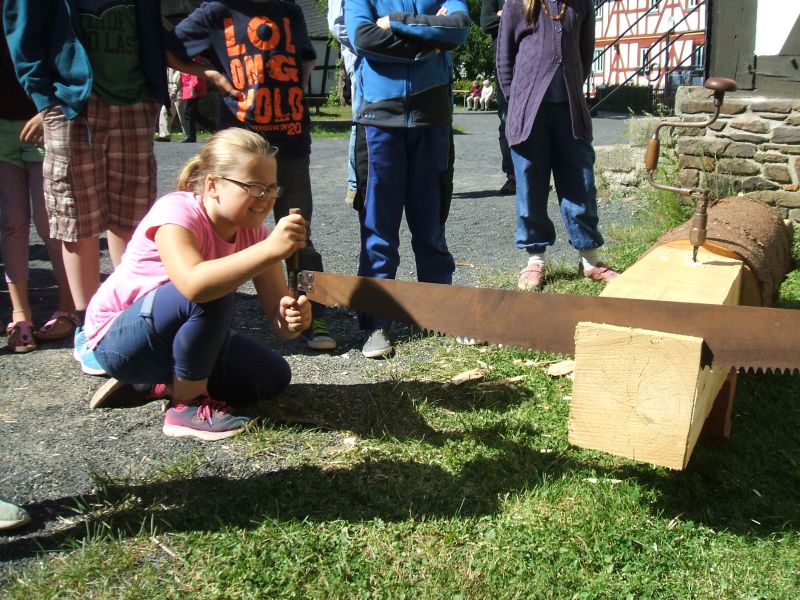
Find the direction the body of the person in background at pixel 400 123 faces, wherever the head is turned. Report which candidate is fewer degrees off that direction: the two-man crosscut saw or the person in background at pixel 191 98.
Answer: the two-man crosscut saw

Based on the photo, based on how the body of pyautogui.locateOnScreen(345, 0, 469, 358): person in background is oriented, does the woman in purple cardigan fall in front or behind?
behind

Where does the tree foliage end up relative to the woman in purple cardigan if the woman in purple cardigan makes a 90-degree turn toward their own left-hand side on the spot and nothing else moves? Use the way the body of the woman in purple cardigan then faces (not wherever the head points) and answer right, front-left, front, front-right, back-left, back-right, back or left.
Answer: left

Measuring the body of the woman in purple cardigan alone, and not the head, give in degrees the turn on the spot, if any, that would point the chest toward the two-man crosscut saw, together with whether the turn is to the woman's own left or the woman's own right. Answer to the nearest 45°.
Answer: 0° — they already face it

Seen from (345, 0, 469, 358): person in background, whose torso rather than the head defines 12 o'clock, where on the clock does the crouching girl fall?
The crouching girl is roughly at 1 o'clock from the person in background.

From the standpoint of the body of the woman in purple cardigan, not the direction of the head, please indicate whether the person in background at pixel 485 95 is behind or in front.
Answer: behind

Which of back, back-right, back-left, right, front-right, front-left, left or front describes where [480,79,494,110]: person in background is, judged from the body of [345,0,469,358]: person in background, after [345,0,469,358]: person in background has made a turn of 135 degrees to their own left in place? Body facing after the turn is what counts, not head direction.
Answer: front-left

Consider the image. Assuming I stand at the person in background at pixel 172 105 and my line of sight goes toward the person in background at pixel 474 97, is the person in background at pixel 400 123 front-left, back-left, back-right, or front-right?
back-right

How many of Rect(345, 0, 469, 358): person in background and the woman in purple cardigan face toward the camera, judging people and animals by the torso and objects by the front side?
2

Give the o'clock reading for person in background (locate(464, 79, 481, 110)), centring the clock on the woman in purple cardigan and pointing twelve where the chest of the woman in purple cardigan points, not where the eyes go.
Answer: The person in background is roughly at 6 o'clock from the woman in purple cardigan.

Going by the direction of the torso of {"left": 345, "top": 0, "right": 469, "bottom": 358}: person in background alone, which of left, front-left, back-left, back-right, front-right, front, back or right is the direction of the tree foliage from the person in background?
back

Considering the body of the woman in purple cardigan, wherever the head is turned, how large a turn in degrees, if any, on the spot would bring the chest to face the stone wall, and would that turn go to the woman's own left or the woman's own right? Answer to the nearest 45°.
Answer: approximately 135° to the woman's own left

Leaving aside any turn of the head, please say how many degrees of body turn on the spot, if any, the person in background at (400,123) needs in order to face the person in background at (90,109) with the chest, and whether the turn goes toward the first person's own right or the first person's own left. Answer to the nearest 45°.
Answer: approximately 90° to the first person's own right

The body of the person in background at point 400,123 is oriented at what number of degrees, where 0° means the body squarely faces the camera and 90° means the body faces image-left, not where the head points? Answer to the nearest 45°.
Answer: approximately 0°
